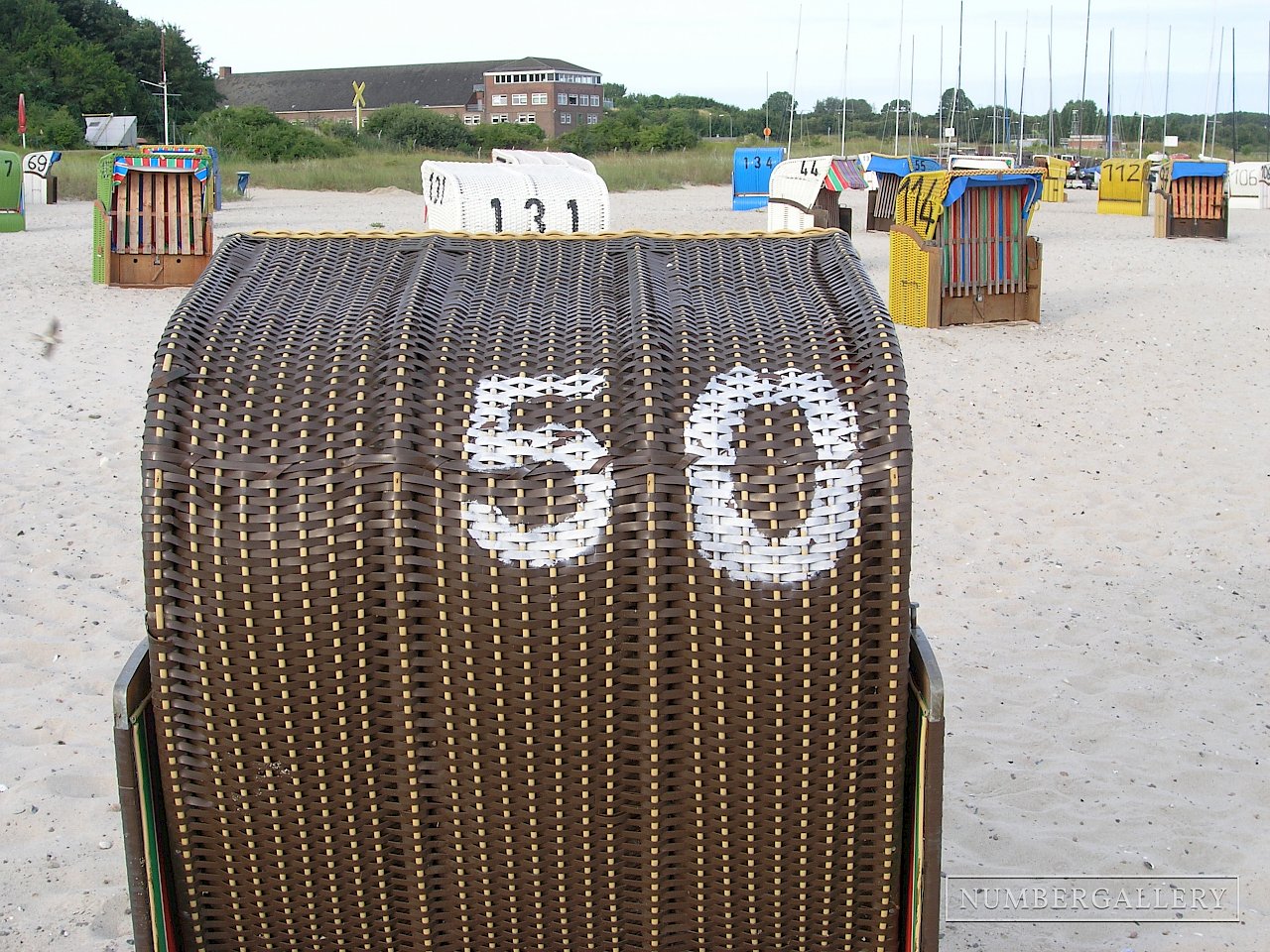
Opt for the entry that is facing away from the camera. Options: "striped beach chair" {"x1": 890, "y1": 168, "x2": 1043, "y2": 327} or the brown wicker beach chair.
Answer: the brown wicker beach chair

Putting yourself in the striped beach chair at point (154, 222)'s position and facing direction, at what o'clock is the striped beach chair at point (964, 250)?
the striped beach chair at point (964, 250) is roughly at 10 o'clock from the striped beach chair at point (154, 222).

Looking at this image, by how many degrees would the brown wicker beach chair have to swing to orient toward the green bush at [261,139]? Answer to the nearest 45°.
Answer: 0° — it already faces it

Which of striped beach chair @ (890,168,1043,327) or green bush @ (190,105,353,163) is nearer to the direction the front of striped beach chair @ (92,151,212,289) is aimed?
the striped beach chair

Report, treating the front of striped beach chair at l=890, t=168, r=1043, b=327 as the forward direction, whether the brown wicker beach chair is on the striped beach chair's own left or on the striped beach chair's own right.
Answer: on the striped beach chair's own right

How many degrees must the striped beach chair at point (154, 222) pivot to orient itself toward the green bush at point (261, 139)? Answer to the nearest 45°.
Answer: approximately 180°

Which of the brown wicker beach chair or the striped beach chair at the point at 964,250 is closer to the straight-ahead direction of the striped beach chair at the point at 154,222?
the brown wicker beach chair

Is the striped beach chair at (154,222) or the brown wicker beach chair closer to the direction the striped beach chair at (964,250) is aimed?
the brown wicker beach chair

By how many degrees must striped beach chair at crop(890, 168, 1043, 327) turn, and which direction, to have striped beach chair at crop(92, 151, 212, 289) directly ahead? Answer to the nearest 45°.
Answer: approximately 135° to its right

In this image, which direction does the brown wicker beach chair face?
away from the camera

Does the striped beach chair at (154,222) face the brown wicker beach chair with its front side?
yes

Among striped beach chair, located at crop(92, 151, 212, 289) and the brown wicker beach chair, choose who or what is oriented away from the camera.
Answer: the brown wicker beach chair

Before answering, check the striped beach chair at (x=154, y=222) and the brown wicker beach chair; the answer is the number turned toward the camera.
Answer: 1
